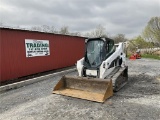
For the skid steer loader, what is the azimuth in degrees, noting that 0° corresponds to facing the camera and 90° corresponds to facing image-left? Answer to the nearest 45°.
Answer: approximately 45°

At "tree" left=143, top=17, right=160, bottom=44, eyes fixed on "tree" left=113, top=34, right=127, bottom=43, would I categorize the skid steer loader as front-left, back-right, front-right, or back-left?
back-left

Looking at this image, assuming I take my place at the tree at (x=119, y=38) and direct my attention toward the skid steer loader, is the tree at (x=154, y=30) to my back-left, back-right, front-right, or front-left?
front-left

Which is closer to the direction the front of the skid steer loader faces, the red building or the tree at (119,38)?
the red building

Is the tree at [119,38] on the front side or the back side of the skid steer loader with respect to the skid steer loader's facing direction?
on the back side

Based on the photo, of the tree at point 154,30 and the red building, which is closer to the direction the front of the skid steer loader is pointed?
the red building
